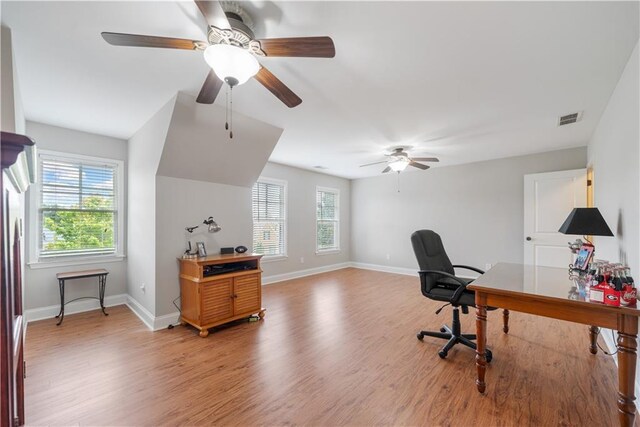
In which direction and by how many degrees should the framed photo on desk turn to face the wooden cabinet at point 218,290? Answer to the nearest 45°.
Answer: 0° — it already faces it

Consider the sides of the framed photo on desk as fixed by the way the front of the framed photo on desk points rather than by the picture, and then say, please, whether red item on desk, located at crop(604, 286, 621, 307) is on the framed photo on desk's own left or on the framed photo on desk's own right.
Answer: on the framed photo on desk's own left

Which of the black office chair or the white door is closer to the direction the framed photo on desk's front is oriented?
the black office chair

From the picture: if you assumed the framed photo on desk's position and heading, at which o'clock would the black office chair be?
The black office chair is roughly at 1 o'clock from the framed photo on desk.

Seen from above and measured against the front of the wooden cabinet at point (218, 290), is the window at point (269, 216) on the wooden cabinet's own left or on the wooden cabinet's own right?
on the wooden cabinet's own left

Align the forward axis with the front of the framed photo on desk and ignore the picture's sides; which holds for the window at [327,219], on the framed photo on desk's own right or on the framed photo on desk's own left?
on the framed photo on desk's own right

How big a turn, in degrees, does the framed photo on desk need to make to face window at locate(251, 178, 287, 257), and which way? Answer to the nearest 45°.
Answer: approximately 45° to its right

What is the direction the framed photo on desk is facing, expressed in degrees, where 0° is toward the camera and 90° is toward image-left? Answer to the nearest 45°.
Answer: approximately 45°

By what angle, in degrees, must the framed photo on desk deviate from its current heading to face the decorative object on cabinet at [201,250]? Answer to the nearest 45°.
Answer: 0° — it already faces it

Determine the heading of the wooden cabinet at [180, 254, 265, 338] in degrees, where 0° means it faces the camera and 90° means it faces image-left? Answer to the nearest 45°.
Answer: approximately 315°

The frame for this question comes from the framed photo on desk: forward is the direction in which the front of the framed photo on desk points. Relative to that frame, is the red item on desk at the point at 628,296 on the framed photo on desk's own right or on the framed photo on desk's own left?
on the framed photo on desk's own left
